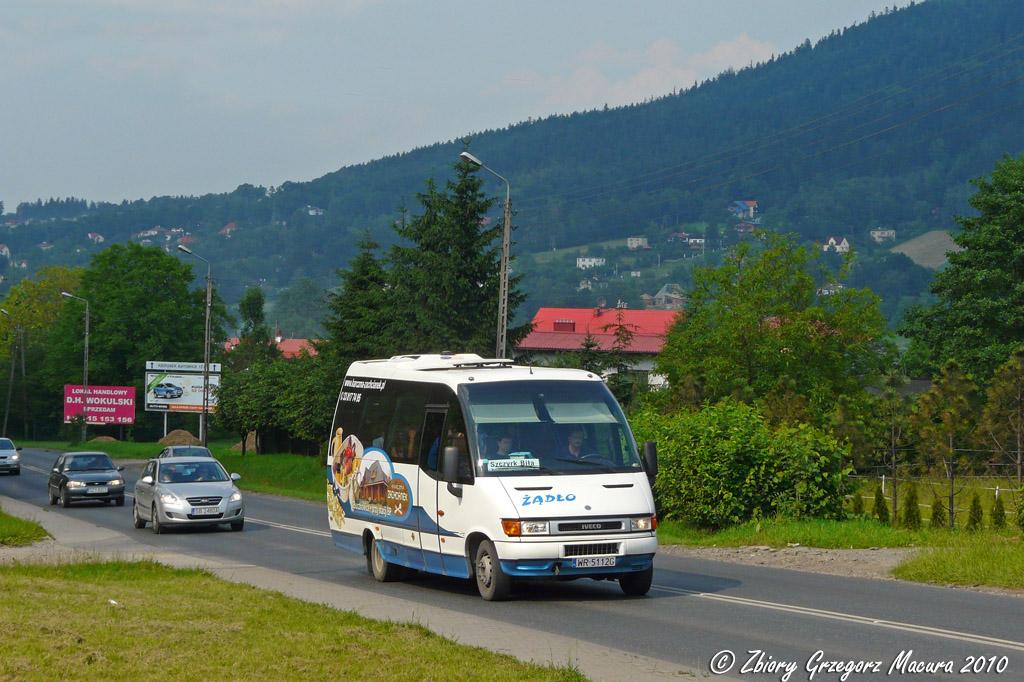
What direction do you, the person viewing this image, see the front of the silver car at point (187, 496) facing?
facing the viewer and to the right of the viewer

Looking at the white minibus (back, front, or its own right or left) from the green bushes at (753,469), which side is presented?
left

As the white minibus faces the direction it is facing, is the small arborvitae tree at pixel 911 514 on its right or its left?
on its left

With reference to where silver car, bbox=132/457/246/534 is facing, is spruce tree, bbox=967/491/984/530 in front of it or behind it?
in front

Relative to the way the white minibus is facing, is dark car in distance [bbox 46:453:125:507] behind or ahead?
behind

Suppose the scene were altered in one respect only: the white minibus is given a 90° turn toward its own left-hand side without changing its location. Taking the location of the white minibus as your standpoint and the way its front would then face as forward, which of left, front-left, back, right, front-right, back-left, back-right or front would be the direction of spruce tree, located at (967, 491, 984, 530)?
front

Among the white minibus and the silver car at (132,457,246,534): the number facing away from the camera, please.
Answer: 0
